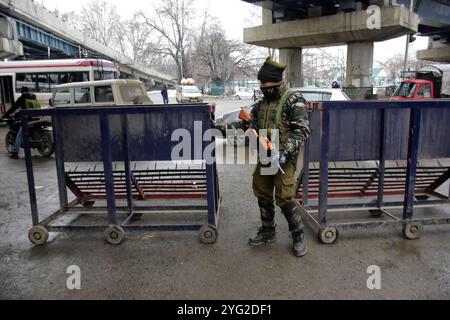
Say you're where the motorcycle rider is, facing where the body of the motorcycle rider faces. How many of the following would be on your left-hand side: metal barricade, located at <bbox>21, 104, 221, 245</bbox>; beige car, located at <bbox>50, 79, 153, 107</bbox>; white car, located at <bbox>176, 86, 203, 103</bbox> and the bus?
1

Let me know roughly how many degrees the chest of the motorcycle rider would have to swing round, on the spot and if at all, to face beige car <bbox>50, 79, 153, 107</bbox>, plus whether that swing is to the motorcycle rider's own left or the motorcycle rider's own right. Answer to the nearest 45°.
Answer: approximately 135° to the motorcycle rider's own right

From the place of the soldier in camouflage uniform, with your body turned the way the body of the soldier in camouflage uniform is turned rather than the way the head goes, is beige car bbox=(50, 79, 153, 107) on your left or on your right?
on your right

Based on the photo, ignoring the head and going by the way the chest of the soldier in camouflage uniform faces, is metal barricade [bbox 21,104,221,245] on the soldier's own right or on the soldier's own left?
on the soldier's own right

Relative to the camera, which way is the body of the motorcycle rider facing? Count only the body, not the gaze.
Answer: to the viewer's left

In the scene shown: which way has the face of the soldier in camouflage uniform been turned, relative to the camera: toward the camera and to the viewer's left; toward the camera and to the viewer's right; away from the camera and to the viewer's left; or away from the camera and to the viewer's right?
toward the camera and to the viewer's left

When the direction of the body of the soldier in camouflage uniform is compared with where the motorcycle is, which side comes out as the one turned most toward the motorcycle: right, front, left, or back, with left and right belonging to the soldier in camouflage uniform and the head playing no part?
right

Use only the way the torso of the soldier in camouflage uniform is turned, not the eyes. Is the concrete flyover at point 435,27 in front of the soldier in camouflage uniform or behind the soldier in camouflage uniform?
behind

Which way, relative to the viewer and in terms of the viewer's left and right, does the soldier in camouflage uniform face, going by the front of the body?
facing the viewer and to the left of the viewer

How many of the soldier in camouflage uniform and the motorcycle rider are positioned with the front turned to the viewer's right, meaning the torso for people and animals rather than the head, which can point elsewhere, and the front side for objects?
0

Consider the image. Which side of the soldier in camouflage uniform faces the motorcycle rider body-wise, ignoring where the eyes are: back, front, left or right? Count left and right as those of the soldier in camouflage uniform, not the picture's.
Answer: right
